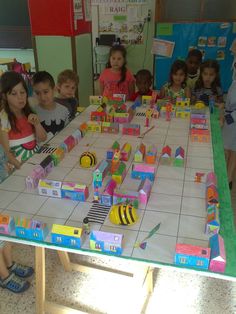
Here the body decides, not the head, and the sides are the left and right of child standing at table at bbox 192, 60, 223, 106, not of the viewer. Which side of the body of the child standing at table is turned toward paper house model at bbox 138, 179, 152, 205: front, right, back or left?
front

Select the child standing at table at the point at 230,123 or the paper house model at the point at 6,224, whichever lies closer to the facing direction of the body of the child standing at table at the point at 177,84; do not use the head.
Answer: the paper house model

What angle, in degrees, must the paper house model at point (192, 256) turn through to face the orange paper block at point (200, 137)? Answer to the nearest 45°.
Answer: approximately 180°

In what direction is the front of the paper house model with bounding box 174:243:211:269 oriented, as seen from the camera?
facing the viewer

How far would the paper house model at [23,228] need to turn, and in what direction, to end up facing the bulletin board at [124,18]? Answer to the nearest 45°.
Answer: approximately 135° to its left

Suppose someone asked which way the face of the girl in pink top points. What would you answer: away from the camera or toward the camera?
toward the camera

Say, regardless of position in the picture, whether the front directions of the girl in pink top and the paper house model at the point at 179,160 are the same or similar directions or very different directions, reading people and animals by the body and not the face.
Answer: same or similar directions

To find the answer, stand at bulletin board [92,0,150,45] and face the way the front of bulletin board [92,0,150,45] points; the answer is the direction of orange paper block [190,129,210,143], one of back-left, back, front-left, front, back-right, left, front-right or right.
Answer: front

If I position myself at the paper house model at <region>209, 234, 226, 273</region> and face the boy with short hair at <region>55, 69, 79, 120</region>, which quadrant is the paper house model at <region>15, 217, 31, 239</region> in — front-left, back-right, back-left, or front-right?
front-left

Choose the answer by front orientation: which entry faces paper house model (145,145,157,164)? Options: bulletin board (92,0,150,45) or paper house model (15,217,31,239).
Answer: the bulletin board

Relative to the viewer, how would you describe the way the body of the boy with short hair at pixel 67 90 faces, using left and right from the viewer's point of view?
facing the viewer and to the right of the viewer

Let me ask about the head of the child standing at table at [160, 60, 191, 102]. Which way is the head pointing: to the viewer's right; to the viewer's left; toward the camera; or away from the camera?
toward the camera

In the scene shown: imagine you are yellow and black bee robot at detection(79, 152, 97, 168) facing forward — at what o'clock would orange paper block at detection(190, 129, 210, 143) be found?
The orange paper block is roughly at 7 o'clock from the yellow and black bee robot.

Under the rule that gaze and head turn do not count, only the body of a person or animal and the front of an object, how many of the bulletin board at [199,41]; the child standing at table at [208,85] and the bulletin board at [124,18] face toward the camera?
3

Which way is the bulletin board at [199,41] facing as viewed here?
toward the camera

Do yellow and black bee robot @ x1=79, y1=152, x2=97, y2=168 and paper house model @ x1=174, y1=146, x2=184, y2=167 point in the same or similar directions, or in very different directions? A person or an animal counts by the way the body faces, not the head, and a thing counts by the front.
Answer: same or similar directions

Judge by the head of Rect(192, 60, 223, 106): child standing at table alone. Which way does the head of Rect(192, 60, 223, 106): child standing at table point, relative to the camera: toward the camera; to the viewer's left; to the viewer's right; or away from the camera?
toward the camera
